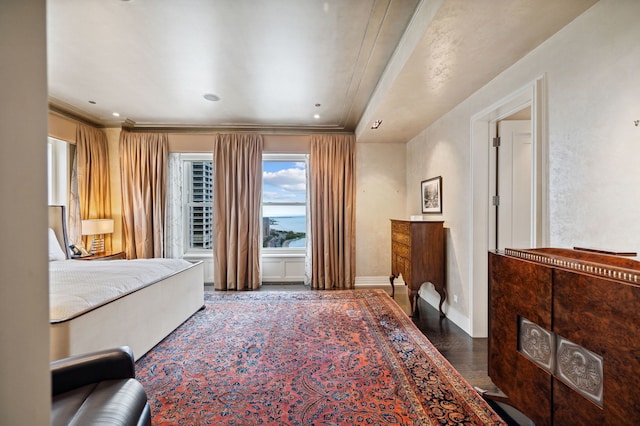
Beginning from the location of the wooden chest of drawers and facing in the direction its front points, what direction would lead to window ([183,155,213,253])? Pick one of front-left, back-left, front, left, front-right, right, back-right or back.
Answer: front

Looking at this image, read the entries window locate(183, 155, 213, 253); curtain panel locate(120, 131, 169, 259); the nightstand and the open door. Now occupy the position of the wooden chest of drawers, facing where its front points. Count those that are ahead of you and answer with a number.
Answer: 3

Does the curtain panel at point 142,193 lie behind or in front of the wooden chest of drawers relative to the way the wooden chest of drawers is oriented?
in front

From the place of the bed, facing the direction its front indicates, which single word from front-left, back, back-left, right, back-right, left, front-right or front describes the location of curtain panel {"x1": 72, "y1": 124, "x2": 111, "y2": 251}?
back-left

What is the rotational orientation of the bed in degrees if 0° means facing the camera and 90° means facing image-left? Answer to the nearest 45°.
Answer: approximately 315°

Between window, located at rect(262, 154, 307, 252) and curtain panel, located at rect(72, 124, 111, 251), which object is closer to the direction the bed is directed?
the window

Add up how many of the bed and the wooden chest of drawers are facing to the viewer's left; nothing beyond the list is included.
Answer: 1

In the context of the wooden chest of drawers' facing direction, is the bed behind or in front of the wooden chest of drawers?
in front

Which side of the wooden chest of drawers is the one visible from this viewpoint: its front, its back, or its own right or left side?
left

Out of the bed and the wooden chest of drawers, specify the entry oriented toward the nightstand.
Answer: the wooden chest of drawers

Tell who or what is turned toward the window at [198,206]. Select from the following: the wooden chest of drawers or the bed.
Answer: the wooden chest of drawers

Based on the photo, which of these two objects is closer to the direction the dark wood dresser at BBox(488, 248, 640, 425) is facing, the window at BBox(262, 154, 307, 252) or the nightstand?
the nightstand

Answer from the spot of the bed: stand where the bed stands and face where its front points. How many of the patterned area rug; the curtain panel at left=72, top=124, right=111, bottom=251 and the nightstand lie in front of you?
1

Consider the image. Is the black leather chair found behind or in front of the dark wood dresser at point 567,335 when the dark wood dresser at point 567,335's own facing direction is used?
in front

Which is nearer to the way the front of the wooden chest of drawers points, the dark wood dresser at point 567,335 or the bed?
the bed

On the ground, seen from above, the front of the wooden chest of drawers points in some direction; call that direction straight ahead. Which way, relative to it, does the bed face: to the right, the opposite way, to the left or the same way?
the opposite way

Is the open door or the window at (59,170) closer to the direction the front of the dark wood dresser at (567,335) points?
the window
